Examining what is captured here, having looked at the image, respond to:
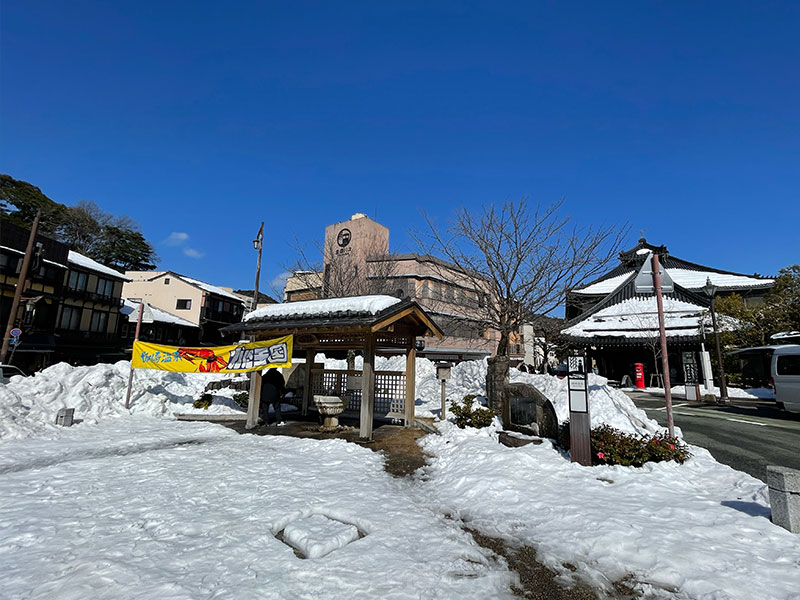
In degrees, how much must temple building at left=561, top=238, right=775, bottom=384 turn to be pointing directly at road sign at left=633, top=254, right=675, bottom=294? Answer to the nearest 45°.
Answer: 0° — it already faces it

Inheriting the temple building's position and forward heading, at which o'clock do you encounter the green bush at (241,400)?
The green bush is roughly at 1 o'clock from the temple building.

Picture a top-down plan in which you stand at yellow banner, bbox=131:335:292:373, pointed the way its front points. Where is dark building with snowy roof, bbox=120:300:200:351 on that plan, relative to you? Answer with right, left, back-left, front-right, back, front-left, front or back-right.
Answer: back

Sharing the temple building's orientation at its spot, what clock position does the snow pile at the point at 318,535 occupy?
The snow pile is roughly at 12 o'clock from the temple building.

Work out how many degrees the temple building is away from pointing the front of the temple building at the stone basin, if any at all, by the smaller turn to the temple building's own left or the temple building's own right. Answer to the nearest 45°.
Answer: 0° — it already faces it

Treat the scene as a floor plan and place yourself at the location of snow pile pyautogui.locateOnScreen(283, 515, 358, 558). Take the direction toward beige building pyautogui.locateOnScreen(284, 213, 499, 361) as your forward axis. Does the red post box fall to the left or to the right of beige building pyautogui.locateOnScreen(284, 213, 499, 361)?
right

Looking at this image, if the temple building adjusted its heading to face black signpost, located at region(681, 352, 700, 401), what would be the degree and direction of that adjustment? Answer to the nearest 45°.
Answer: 0° — it already faces it

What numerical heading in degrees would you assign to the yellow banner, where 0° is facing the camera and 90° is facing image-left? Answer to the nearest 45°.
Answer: approximately 0°
